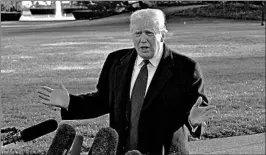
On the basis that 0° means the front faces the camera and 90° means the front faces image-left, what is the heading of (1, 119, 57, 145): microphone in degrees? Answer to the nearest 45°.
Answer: approximately 270°
